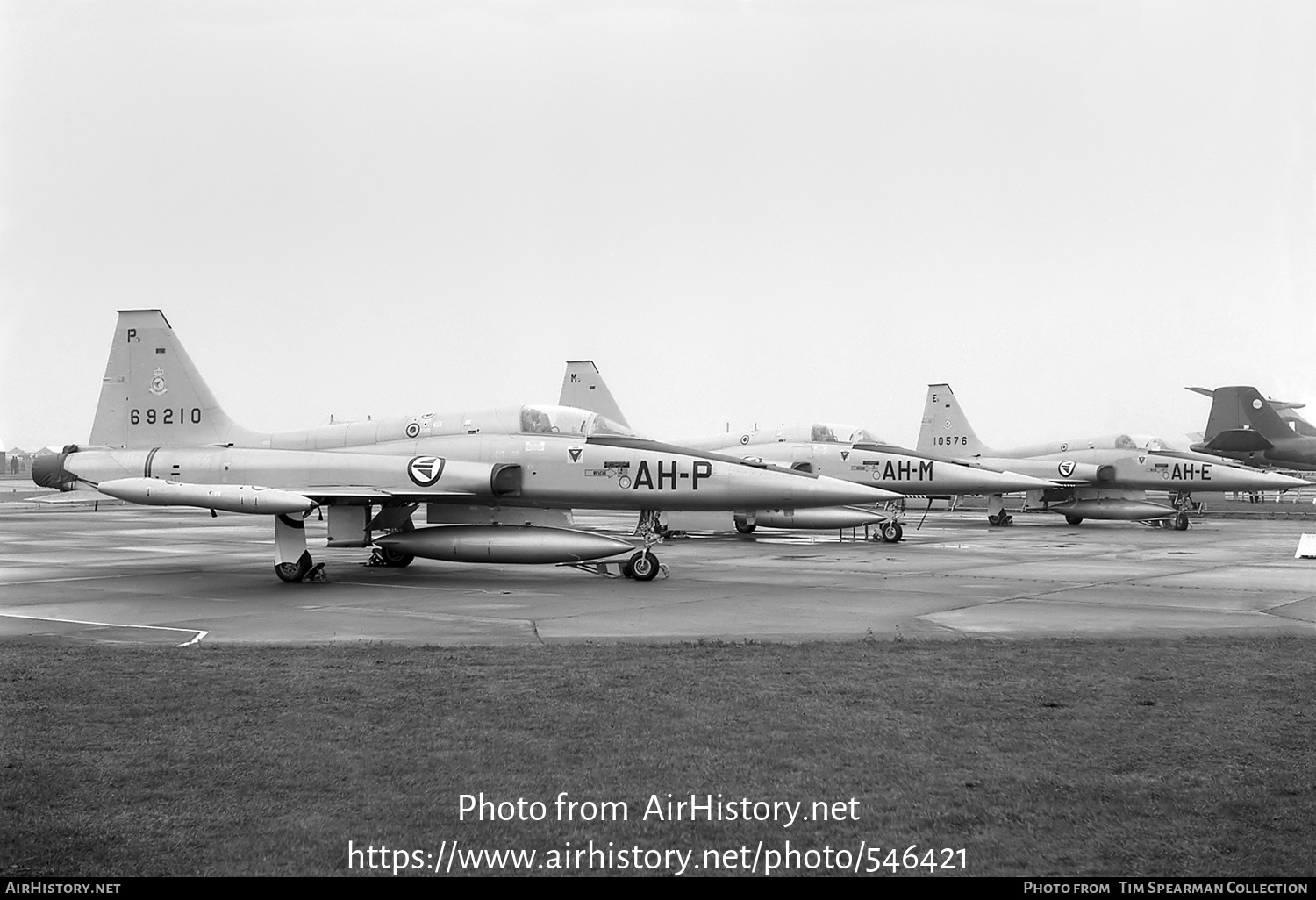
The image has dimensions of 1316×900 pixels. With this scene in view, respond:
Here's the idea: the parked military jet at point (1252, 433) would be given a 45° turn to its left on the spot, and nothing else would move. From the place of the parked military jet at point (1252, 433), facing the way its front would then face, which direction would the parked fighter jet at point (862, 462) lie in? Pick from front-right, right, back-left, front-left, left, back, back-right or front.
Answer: back

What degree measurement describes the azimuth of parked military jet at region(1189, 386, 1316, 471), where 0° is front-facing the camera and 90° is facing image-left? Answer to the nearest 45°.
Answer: approximately 270°

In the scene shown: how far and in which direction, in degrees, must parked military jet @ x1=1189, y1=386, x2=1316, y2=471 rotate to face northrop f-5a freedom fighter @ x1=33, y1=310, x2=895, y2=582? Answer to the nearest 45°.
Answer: approximately 135° to its right
